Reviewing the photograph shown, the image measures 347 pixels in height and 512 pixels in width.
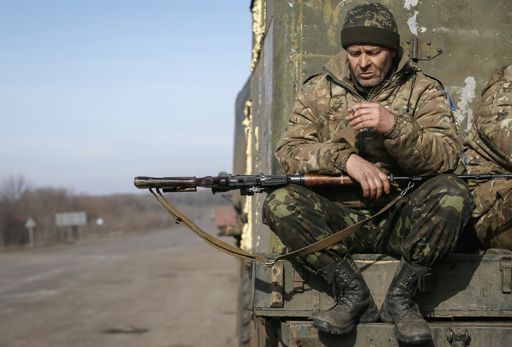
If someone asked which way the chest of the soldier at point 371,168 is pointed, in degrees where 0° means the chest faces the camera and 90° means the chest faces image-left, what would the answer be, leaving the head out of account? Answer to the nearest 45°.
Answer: approximately 0°

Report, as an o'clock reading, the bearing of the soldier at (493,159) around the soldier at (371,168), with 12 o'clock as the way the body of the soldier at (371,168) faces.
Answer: the soldier at (493,159) is roughly at 8 o'clock from the soldier at (371,168).

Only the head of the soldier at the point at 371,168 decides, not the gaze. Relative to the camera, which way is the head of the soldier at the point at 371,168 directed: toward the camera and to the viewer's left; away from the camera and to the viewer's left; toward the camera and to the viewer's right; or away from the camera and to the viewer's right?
toward the camera and to the viewer's left
